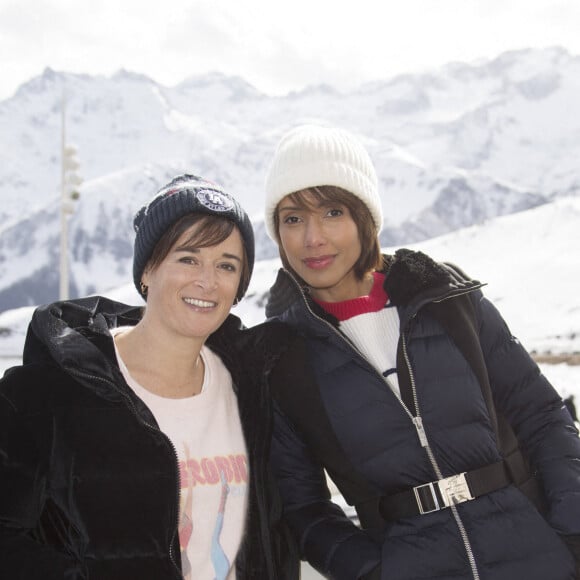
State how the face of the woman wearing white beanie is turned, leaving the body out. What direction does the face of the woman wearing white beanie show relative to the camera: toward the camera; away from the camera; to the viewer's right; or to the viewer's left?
toward the camera

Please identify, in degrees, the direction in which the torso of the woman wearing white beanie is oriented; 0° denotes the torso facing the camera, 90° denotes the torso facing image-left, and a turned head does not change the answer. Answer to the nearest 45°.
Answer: approximately 0°

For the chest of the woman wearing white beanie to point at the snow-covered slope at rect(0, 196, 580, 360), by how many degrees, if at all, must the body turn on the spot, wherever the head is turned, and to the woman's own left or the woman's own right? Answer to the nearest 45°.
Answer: approximately 180°
